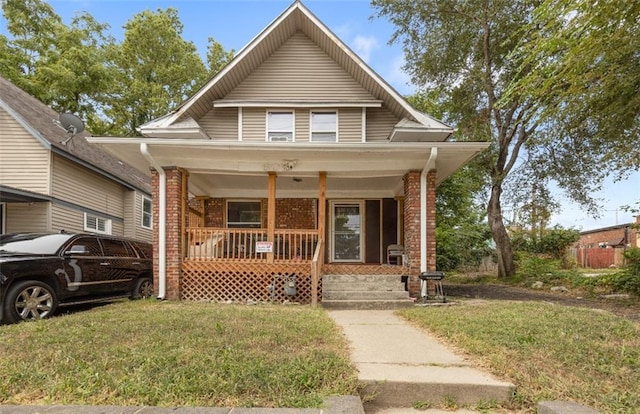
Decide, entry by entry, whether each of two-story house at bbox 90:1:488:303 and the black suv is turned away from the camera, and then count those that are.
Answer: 0

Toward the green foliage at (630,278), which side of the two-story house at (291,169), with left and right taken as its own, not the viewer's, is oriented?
left

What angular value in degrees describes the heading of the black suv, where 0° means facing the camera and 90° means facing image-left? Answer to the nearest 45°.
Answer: approximately 45°

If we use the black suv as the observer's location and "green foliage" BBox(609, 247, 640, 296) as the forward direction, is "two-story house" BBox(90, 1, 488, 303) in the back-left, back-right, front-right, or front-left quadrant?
front-left

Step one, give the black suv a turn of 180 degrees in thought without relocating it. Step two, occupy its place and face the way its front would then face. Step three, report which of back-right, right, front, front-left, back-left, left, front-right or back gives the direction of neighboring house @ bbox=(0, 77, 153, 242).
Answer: front-left

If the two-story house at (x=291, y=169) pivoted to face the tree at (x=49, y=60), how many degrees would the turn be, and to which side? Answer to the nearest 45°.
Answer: approximately 135° to its right

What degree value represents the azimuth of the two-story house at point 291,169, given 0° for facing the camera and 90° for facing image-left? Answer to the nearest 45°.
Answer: approximately 0°

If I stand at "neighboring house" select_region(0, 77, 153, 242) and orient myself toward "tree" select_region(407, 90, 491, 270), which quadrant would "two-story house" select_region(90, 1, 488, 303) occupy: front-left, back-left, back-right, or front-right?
front-right

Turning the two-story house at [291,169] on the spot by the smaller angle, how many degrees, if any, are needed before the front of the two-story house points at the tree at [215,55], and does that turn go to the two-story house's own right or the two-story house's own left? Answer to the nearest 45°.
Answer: approximately 180°
